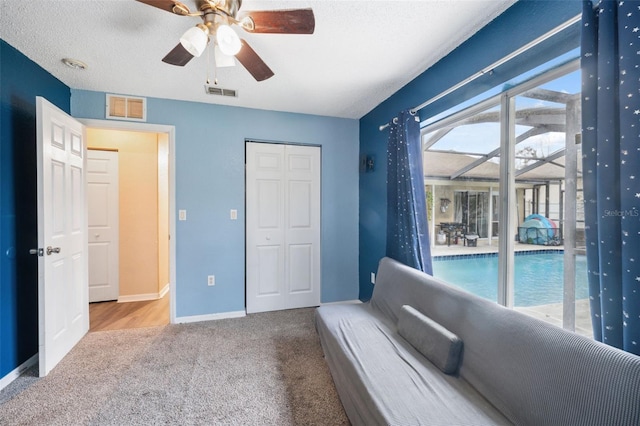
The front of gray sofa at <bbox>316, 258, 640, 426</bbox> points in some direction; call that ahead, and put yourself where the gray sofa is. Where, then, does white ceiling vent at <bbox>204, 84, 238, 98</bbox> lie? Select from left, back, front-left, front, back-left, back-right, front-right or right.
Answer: front-right

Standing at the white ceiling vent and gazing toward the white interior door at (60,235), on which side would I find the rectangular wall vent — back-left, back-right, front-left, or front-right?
front-right

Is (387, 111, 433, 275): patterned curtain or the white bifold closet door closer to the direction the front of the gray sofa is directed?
the white bifold closet door

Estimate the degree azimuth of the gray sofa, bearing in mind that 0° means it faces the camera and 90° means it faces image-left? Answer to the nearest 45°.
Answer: approximately 45°

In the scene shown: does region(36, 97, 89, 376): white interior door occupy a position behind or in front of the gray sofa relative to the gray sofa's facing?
in front

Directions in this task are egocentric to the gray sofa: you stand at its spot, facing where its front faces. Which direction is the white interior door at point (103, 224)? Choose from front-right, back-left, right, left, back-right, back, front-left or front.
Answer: front-right

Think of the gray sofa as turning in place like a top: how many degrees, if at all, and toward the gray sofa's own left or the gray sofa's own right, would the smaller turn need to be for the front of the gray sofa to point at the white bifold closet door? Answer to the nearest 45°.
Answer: approximately 90° to the gray sofa's own right
